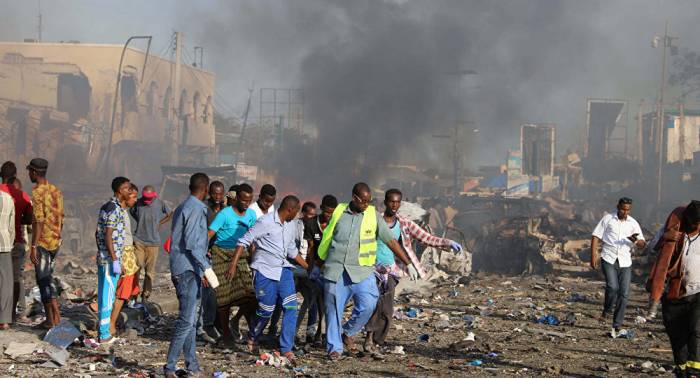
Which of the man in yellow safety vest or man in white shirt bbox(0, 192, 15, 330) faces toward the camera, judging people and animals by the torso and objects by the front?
the man in yellow safety vest

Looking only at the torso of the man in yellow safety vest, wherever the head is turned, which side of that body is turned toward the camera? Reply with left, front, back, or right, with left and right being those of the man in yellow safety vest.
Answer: front

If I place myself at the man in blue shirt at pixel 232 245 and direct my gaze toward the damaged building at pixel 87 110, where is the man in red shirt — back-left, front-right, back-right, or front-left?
front-left

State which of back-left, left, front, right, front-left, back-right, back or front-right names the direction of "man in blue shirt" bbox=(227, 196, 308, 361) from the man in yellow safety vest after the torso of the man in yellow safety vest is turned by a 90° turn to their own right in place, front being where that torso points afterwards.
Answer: front

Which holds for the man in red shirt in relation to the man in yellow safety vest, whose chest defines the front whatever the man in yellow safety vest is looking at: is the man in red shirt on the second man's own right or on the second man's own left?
on the second man's own right

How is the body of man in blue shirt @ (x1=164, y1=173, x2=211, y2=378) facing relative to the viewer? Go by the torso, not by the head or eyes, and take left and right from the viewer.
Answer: facing away from the viewer and to the right of the viewer

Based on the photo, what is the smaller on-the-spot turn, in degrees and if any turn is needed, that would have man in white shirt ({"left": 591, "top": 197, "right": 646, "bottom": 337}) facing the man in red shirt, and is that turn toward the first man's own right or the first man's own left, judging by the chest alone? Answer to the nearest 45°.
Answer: approximately 45° to the first man's own right

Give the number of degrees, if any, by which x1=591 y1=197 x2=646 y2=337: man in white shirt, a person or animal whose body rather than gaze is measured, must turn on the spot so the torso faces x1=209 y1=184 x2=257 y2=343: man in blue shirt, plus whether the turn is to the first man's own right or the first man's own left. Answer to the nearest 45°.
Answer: approximately 45° to the first man's own right

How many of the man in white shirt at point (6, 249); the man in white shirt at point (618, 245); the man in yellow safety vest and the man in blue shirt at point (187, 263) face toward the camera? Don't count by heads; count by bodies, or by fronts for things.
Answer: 2

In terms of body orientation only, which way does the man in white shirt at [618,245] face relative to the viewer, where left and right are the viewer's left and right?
facing the viewer
